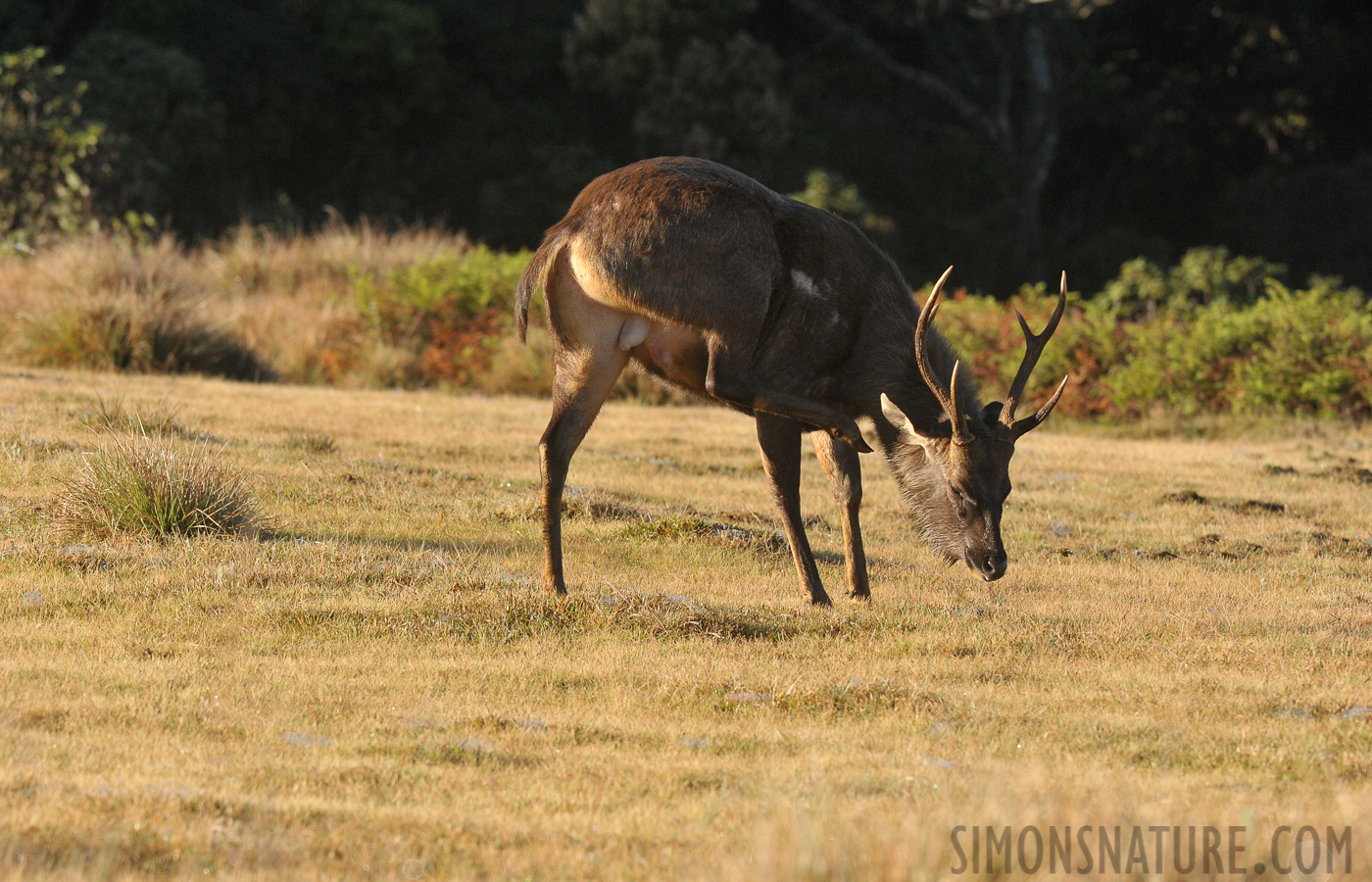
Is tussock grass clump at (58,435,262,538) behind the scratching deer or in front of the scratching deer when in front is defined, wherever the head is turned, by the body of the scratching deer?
behind

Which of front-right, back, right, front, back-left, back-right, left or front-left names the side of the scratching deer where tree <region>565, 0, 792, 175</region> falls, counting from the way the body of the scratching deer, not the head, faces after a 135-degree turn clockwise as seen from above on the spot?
back-right

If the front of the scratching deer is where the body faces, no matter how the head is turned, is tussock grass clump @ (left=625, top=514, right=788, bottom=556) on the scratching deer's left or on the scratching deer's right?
on the scratching deer's left

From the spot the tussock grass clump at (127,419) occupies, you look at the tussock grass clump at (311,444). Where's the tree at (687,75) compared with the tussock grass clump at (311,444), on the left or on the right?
left

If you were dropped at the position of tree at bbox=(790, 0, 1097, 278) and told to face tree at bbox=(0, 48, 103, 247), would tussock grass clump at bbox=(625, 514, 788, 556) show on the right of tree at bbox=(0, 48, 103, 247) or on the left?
left

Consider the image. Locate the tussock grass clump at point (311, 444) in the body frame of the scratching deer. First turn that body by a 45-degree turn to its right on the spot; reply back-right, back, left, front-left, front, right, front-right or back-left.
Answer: back

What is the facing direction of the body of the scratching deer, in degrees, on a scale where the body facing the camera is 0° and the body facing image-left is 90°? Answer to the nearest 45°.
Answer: approximately 270°

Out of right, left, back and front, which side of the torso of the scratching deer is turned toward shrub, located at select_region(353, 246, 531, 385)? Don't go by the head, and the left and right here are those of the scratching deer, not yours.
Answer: left

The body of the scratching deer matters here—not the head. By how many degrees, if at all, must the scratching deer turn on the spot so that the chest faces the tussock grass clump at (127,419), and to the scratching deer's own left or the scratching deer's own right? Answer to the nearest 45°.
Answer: approximately 135° to the scratching deer's own left

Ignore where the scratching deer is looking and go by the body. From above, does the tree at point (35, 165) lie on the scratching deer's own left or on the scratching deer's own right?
on the scratching deer's own left
